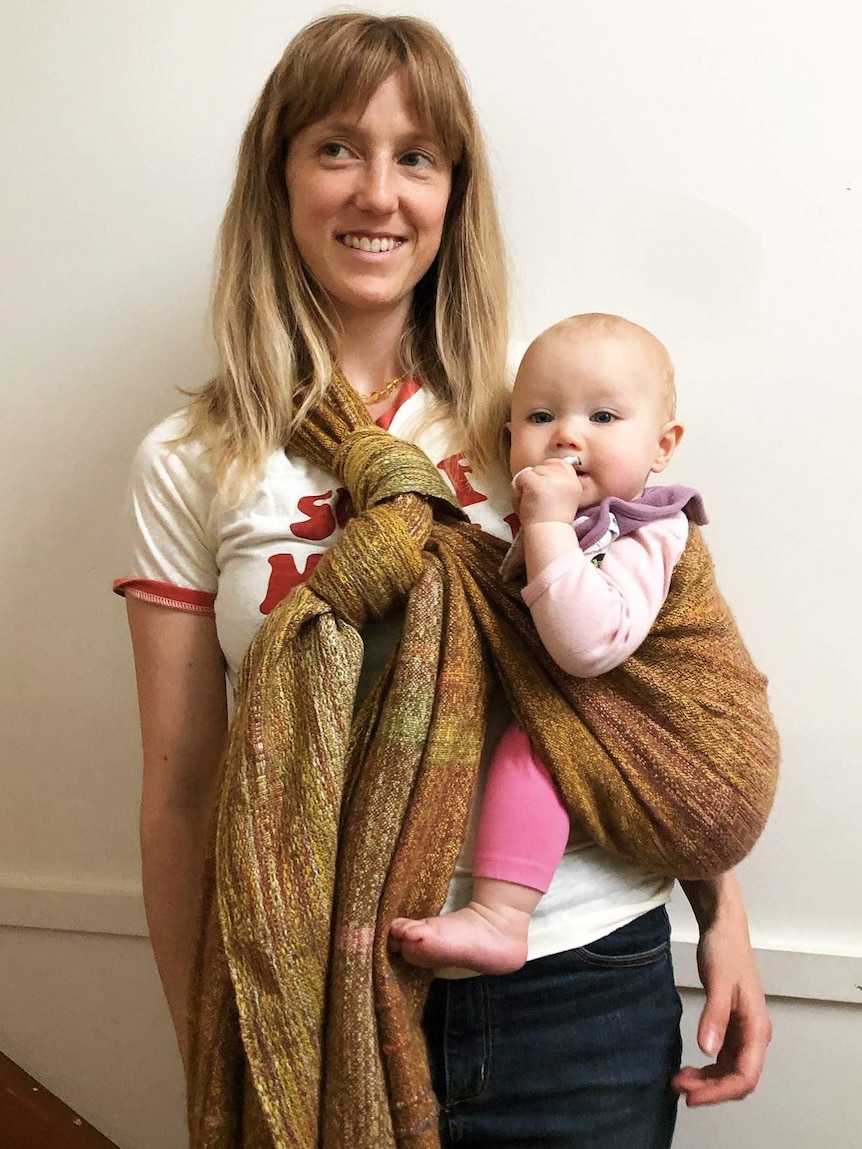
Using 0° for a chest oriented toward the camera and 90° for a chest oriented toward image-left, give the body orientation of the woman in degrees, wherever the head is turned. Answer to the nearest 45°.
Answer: approximately 0°

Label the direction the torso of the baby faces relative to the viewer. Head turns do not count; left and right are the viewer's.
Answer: facing the viewer and to the left of the viewer
